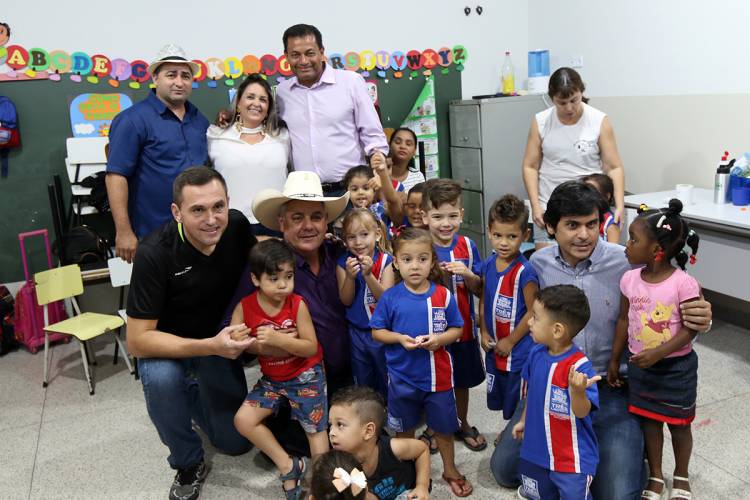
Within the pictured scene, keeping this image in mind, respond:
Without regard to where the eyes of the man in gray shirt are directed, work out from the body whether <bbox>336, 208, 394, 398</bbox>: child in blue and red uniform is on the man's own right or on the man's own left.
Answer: on the man's own right

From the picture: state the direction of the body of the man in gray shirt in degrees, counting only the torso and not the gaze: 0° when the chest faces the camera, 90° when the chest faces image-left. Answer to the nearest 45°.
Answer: approximately 0°

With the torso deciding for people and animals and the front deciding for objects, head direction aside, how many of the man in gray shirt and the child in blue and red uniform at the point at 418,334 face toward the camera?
2

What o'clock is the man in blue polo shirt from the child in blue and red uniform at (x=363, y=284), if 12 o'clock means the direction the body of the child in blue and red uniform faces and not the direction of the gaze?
The man in blue polo shirt is roughly at 4 o'clock from the child in blue and red uniform.

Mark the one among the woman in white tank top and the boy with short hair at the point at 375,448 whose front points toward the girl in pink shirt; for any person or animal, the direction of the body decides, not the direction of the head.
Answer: the woman in white tank top

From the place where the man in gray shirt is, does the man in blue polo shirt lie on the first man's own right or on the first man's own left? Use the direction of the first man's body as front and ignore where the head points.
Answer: on the first man's own right

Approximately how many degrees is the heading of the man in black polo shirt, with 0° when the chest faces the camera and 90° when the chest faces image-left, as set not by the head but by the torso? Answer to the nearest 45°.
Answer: approximately 315°

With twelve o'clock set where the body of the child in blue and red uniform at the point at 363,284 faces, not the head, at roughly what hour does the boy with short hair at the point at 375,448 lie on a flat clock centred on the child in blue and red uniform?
The boy with short hair is roughly at 12 o'clock from the child in blue and red uniform.

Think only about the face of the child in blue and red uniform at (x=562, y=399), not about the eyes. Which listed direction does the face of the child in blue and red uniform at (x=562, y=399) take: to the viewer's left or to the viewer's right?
to the viewer's left
